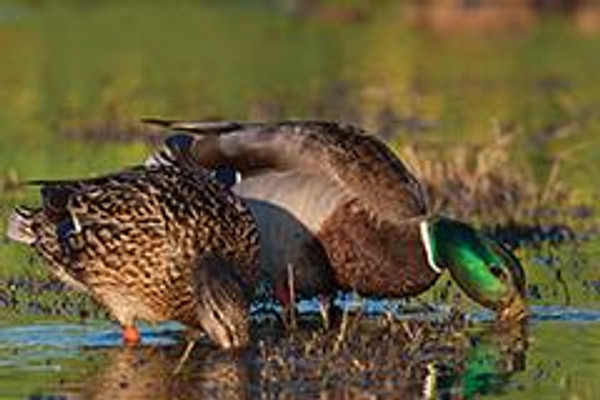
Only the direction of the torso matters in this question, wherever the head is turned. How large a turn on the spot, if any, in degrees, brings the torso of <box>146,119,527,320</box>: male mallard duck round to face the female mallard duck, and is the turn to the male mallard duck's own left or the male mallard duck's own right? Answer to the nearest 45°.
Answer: approximately 135° to the male mallard duck's own right

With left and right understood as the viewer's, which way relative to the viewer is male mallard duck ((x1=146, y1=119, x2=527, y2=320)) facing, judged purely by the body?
facing to the right of the viewer

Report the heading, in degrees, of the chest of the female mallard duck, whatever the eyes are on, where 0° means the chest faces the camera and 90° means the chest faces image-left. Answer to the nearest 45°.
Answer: approximately 315°

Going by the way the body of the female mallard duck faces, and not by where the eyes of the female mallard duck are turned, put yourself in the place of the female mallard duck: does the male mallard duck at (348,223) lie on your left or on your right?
on your left
